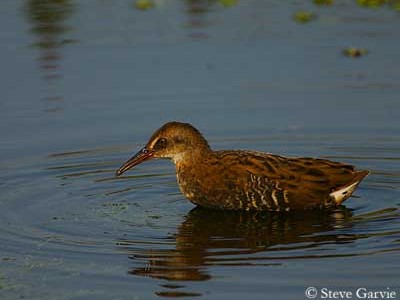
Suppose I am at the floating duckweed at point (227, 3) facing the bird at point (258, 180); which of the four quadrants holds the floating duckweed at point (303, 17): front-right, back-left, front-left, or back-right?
front-left

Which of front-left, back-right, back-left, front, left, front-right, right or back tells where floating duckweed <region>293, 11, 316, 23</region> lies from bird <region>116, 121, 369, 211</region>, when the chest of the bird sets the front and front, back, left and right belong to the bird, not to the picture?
right

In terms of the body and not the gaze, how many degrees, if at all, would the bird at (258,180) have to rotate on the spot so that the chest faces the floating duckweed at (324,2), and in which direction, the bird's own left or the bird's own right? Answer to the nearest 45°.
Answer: approximately 90° to the bird's own right

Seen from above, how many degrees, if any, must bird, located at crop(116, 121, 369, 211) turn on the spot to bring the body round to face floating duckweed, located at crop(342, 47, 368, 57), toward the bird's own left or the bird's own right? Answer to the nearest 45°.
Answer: approximately 90° to the bird's own right

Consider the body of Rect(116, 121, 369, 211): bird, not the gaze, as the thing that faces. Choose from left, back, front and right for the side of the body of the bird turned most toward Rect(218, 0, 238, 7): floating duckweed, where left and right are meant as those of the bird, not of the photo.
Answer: right

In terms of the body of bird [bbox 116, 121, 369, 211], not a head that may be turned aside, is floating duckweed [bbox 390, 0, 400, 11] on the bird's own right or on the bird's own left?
on the bird's own right

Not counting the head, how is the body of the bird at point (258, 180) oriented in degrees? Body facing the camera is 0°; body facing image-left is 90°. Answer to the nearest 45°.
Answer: approximately 90°

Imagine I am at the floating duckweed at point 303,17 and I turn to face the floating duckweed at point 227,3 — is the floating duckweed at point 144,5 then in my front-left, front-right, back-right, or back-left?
front-left
